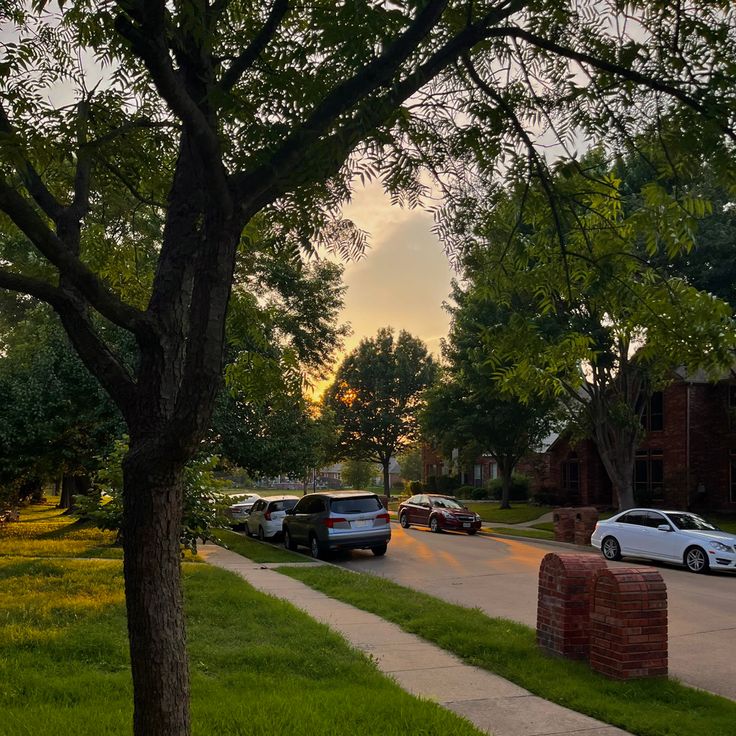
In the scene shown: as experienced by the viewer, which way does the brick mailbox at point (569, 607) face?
facing away from the viewer and to the right of the viewer

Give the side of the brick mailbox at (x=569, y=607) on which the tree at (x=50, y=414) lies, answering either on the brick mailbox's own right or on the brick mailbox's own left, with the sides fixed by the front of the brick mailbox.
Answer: on the brick mailbox's own left

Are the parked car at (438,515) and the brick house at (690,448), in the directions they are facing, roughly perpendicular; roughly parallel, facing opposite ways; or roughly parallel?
roughly perpendicular

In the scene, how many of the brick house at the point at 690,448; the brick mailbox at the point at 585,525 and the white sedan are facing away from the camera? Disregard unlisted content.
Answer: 0

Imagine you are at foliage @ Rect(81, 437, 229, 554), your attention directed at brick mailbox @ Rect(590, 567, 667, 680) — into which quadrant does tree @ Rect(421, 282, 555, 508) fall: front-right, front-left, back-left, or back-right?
back-left

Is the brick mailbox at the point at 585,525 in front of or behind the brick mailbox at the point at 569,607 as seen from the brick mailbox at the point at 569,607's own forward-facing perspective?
in front

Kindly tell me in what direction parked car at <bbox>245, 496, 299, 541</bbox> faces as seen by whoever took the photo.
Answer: facing away from the viewer and to the left of the viewer

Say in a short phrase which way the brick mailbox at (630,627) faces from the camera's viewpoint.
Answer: facing away from the viewer and to the right of the viewer

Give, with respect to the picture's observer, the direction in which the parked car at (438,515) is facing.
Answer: facing the viewer and to the right of the viewer

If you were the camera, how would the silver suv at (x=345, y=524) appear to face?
facing away from the viewer and to the left of the viewer

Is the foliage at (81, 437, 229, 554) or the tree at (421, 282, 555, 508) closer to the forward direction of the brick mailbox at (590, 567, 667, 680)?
the tree

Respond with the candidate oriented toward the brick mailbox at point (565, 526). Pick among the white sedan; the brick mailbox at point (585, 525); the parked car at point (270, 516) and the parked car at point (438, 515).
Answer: the parked car at point (438, 515)

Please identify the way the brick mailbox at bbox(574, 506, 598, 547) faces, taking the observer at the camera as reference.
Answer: facing the viewer and to the left of the viewer

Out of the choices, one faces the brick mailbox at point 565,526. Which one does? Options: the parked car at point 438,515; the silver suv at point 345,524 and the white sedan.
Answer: the parked car
